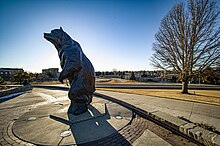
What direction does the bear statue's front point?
to the viewer's left
